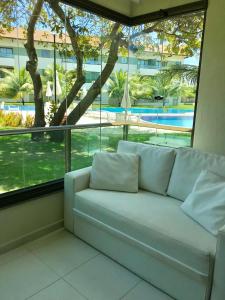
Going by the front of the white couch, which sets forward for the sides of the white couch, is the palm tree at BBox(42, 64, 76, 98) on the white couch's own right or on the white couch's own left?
on the white couch's own right

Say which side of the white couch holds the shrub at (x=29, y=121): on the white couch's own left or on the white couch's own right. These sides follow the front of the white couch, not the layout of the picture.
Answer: on the white couch's own right

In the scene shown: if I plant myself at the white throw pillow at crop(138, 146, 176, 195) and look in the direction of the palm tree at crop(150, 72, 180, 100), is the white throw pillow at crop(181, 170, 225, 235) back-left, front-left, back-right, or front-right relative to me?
back-right

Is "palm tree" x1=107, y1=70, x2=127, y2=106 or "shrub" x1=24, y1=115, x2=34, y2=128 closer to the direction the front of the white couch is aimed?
the shrub

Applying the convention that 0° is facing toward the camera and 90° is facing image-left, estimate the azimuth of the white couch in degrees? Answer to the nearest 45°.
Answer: approximately 45°

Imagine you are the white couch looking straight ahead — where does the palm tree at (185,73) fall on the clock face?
The palm tree is roughly at 5 o'clock from the white couch.

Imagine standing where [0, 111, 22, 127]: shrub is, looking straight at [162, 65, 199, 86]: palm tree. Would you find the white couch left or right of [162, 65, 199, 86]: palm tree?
right

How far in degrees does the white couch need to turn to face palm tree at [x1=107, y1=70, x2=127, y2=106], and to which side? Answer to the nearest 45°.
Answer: approximately 135° to its right

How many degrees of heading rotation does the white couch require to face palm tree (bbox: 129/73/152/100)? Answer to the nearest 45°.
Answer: approximately 135° to its right
